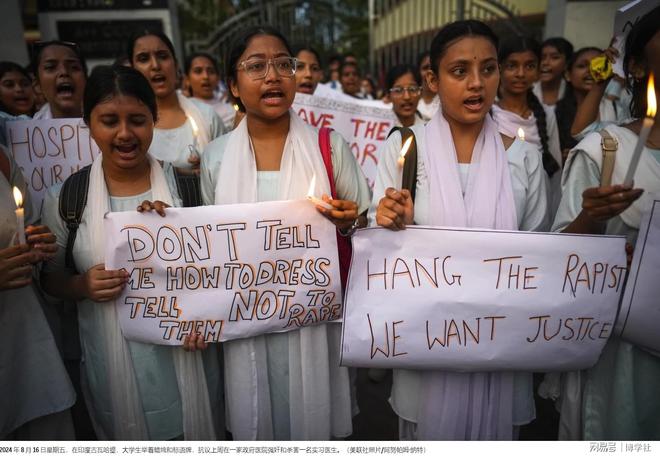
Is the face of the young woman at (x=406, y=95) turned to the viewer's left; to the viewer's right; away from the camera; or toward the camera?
toward the camera

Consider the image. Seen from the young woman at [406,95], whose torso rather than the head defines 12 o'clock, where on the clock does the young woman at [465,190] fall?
the young woman at [465,190] is roughly at 12 o'clock from the young woman at [406,95].

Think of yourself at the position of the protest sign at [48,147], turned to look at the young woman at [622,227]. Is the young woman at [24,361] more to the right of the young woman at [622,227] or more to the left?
right

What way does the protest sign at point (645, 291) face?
toward the camera

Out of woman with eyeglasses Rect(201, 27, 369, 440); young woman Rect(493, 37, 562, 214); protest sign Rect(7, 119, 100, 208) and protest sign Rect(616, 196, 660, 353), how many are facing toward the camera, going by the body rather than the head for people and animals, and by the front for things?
4

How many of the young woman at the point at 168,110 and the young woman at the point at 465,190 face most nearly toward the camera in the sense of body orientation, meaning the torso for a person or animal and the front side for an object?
2

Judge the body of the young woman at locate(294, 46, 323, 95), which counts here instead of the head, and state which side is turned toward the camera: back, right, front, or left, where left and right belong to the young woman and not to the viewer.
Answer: front

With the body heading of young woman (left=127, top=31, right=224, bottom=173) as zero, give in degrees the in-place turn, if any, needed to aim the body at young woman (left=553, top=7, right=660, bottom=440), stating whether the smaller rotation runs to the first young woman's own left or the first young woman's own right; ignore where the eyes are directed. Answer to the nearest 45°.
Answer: approximately 45° to the first young woman's own left

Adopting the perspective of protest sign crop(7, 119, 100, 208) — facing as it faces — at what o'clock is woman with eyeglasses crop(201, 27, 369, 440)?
The woman with eyeglasses is roughly at 11 o'clock from the protest sign.

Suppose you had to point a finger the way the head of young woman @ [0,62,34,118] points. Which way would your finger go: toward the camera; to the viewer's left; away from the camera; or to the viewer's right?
toward the camera

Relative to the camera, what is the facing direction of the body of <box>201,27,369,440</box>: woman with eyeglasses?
toward the camera

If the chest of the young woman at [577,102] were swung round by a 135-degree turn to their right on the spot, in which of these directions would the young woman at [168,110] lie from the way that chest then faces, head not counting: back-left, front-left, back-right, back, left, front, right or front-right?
front-left

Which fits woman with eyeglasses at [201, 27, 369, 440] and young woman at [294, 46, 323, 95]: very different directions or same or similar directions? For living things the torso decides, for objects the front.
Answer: same or similar directions

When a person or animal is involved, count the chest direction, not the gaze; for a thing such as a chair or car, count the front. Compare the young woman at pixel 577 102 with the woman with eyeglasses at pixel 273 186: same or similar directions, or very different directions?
same or similar directions
